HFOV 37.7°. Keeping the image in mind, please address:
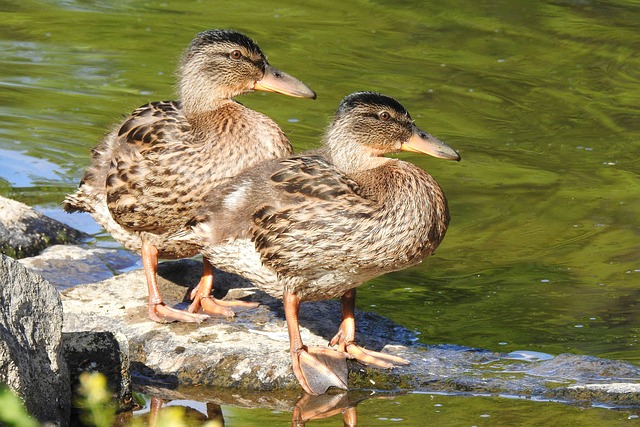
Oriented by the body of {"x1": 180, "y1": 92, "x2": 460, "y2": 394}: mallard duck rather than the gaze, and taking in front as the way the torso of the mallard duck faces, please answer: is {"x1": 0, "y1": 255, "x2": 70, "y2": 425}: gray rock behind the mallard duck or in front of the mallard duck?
behind

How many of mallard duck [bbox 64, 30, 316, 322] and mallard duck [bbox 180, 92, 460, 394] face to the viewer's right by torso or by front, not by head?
2

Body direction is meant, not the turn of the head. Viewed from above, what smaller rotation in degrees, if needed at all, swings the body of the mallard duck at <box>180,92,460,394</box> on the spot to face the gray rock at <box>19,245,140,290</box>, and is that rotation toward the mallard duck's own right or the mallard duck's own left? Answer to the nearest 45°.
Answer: approximately 135° to the mallard duck's own left

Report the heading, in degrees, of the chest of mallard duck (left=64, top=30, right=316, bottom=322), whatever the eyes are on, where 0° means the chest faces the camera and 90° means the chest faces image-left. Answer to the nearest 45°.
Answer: approximately 270°

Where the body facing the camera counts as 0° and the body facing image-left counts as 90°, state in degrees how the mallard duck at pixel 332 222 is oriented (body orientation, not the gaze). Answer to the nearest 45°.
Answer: approximately 270°

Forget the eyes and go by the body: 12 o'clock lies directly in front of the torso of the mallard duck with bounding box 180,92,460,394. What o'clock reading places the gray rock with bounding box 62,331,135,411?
The gray rock is roughly at 5 o'clock from the mallard duck.
